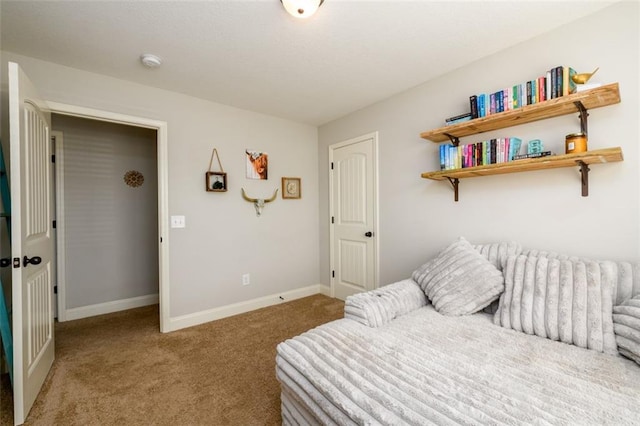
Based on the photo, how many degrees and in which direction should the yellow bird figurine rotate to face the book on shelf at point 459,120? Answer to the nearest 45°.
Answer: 0° — it already faces it

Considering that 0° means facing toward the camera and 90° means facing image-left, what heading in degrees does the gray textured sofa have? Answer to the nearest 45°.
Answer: approximately 45°

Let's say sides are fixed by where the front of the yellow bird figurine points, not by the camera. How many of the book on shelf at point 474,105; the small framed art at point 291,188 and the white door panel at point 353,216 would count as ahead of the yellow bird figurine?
3

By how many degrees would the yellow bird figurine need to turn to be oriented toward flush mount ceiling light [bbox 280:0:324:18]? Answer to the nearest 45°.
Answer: approximately 45° to its left

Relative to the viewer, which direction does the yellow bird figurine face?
to the viewer's left

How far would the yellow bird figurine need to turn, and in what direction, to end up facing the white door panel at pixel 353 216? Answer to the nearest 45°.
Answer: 0° — it already faces it

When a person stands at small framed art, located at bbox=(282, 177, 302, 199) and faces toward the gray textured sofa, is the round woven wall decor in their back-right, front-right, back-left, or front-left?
back-right
